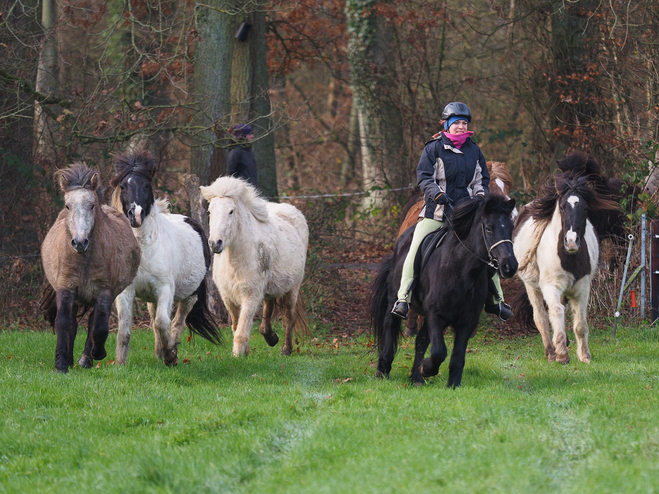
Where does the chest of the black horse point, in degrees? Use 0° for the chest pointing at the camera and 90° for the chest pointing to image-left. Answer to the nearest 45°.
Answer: approximately 315°

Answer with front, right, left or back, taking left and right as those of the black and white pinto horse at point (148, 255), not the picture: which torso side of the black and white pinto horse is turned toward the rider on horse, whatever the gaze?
left

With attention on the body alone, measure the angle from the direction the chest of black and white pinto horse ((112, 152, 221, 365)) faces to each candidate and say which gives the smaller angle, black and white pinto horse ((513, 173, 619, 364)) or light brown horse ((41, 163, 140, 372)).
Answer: the light brown horse

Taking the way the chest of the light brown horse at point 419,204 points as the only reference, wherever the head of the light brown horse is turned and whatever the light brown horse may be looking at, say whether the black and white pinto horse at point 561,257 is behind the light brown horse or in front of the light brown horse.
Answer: in front

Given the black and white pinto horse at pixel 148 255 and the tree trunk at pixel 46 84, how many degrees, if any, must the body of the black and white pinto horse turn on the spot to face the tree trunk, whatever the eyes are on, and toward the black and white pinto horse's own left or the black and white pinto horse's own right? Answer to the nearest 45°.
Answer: approximately 135° to the black and white pinto horse's own right

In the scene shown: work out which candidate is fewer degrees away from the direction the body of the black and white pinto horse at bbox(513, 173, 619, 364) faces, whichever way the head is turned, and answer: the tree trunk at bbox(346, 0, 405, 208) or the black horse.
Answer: the black horse

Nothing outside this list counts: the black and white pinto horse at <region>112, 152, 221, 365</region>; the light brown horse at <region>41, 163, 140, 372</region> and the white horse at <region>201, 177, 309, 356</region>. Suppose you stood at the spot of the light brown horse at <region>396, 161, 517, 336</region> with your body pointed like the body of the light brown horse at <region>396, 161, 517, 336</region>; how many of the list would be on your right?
3

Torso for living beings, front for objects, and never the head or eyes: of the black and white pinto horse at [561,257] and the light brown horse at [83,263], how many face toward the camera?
2

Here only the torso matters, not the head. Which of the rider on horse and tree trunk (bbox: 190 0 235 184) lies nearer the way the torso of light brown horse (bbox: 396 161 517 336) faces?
the rider on horse
